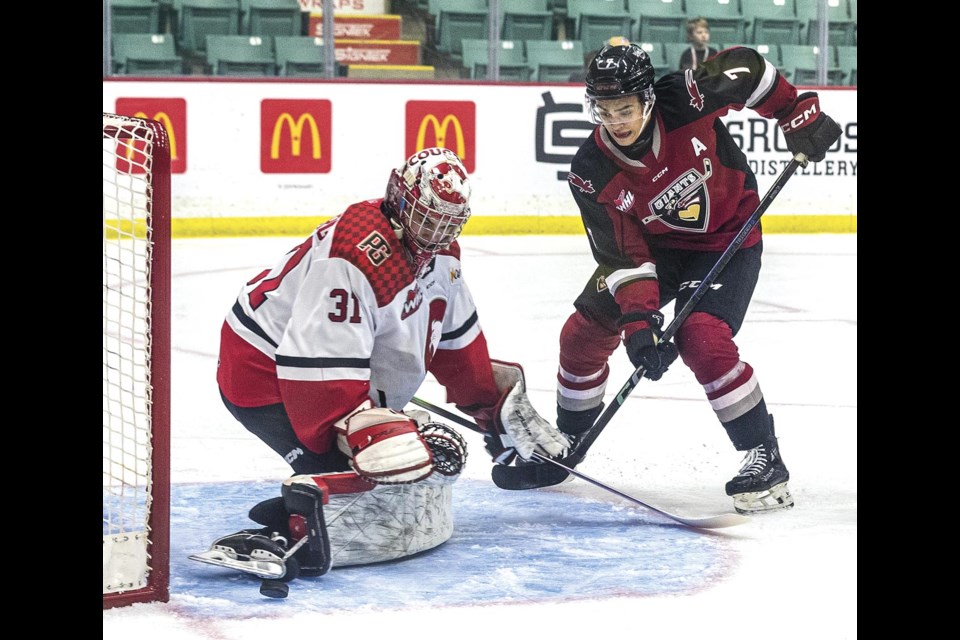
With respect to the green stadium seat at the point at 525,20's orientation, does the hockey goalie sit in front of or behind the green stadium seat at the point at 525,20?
in front

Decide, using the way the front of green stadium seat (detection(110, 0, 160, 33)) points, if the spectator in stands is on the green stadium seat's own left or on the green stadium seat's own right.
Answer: on the green stadium seat's own left

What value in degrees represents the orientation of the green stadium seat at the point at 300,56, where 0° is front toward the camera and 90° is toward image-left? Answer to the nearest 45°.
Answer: approximately 0°

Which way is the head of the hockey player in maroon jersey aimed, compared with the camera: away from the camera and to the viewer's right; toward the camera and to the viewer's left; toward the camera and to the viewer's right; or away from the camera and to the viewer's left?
toward the camera and to the viewer's left

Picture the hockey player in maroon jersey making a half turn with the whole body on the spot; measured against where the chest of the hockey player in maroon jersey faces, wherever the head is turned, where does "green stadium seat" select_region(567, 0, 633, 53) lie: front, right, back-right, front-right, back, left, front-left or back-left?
front
